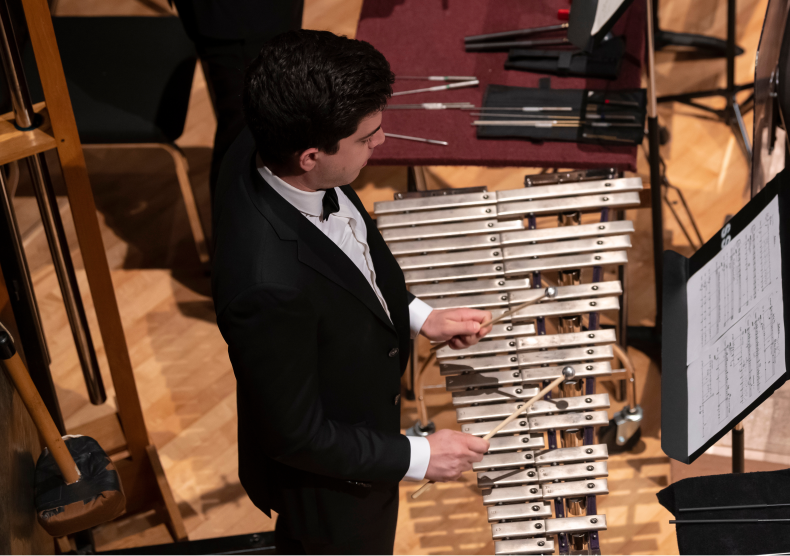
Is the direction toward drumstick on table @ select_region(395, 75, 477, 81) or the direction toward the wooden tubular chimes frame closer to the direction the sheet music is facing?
the wooden tubular chimes frame

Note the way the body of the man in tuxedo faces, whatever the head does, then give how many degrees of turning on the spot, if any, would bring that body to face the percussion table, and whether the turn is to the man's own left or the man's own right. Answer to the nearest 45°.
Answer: approximately 90° to the man's own left

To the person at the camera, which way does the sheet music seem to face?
facing the viewer and to the left of the viewer

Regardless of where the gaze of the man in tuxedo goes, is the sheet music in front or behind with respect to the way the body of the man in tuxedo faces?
in front

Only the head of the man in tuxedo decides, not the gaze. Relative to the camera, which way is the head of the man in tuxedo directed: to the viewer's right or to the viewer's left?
to the viewer's right

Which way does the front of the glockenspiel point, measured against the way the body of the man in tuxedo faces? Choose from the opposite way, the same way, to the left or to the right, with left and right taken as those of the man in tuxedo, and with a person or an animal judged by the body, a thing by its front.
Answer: the opposite way

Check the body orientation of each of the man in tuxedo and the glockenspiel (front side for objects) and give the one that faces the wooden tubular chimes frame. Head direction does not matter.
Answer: the glockenspiel

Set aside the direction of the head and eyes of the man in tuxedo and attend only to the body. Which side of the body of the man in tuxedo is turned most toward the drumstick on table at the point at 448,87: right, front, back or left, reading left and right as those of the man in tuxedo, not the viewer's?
left

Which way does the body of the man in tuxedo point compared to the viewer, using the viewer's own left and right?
facing to the right of the viewer

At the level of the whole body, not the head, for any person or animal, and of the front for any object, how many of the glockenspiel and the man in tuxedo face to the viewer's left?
1

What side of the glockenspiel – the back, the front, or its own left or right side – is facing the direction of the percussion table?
right

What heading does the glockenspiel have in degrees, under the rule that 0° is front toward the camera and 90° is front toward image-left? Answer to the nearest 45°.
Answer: approximately 90°

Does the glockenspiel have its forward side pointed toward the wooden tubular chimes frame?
yes

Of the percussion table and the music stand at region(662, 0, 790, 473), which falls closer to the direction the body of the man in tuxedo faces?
the music stand
